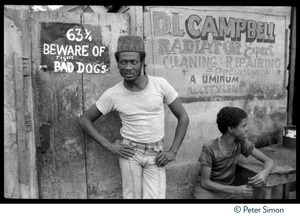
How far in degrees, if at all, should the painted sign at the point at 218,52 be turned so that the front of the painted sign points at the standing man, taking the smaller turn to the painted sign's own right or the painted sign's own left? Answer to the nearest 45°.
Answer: approximately 45° to the painted sign's own right

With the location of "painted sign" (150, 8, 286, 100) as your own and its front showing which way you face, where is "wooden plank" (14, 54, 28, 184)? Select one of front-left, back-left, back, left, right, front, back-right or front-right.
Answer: front-right

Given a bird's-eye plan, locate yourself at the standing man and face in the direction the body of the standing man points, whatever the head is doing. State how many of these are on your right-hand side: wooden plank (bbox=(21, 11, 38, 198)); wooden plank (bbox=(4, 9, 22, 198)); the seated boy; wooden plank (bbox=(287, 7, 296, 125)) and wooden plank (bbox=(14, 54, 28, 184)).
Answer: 3

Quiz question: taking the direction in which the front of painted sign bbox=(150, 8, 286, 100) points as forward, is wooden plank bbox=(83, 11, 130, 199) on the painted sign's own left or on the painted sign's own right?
on the painted sign's own right

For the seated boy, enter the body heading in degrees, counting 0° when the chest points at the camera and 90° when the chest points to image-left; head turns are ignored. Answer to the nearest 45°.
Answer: approximately 315°

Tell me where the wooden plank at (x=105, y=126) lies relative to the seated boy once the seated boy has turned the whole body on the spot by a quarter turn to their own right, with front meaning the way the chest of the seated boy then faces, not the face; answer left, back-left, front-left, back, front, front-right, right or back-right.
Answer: front-right

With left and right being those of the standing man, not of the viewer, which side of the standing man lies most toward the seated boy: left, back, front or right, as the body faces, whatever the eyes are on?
left

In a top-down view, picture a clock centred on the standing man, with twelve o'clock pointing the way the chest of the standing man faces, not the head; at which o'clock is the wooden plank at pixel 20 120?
The wooden plank is roughly at 3 o'clock from the standing man.

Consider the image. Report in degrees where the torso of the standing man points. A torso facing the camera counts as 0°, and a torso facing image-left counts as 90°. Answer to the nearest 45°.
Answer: approximately 0°

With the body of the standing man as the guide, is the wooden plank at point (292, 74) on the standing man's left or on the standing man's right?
on the standing man's left

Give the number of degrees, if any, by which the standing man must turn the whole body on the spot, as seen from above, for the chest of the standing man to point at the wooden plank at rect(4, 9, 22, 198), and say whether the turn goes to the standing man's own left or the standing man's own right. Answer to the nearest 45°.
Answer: approximately 90° to the standing man's own right

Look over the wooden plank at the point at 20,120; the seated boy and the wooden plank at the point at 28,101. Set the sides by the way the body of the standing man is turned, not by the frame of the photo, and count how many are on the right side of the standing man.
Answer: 2

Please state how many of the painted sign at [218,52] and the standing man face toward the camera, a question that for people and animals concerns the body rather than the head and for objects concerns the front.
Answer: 2
